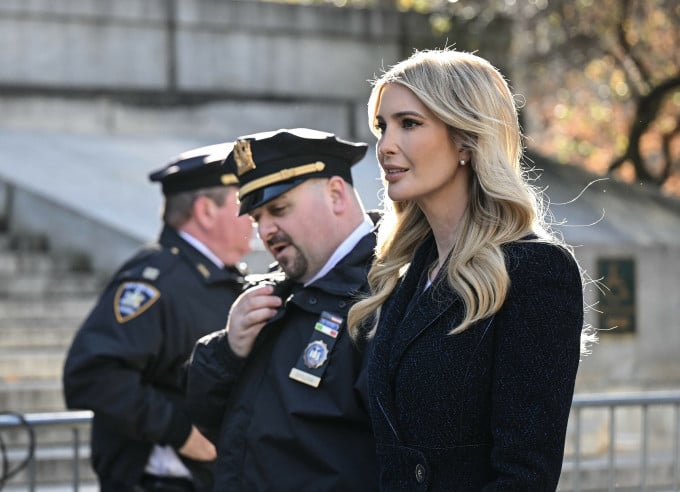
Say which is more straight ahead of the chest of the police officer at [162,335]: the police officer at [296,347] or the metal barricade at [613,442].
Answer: the metal barricade

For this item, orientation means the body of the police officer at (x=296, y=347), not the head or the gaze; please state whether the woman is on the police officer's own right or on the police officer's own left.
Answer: on the police officer's own left

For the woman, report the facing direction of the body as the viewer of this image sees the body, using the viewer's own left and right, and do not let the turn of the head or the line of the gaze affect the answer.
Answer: facing the viewer and to the left of the viewer

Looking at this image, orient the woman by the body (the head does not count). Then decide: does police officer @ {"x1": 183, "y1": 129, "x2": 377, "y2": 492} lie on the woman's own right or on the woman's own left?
on the woman's own right

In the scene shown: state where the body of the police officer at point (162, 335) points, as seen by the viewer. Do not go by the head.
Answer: to the viewer's right

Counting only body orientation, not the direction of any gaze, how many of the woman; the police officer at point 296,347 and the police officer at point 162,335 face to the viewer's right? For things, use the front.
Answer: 1

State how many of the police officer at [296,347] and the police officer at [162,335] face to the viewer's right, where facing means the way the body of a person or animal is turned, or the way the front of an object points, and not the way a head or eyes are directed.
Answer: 1

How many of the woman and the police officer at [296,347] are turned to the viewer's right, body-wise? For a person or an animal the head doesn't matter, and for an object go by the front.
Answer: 0

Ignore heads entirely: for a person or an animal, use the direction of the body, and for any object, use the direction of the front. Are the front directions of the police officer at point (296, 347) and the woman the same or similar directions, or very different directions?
same or similar directions

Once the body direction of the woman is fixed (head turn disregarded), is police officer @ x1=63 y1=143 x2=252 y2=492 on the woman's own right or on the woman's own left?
on the woman's own right

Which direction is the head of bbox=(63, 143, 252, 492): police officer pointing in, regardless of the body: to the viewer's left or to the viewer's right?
to the viewer's right
